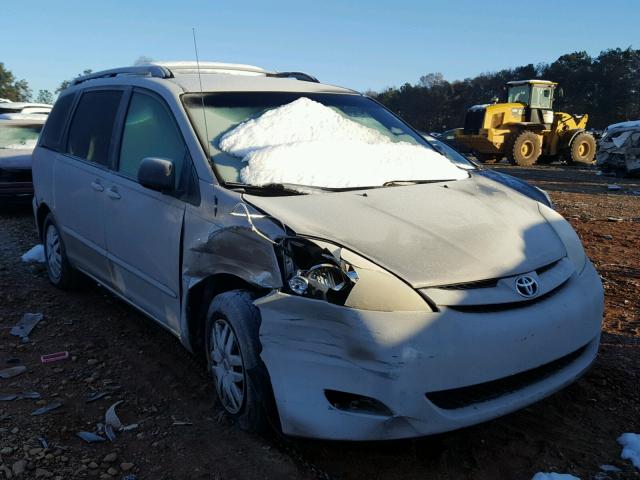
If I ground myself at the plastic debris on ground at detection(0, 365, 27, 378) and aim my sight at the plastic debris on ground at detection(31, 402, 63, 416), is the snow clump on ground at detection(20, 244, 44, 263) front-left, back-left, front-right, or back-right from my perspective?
back-left

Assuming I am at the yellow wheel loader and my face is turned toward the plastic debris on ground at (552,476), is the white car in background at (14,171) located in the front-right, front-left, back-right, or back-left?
front-right

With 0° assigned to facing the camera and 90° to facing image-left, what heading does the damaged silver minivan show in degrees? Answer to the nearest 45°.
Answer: approximately 315°

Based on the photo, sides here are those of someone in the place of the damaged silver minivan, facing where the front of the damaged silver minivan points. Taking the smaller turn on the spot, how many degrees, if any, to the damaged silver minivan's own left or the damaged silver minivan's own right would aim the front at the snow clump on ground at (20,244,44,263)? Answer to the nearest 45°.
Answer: approximately 180°

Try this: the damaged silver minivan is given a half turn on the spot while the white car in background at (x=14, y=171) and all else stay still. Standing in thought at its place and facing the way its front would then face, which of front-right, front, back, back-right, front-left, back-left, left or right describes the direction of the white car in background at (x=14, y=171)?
front
